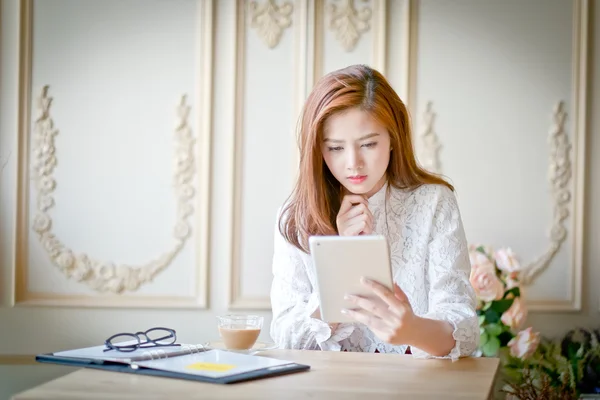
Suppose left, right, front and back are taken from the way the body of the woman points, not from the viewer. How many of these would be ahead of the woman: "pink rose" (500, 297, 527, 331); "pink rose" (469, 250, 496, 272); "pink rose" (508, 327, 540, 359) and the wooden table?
1

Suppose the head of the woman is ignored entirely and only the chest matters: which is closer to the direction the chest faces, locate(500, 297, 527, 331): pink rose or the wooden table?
the wooden table

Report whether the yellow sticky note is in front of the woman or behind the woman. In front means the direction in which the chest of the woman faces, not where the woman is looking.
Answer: in front

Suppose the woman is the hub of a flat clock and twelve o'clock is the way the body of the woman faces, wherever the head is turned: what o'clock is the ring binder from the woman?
The ring binder is roughly at 1 o'clock from the woman.

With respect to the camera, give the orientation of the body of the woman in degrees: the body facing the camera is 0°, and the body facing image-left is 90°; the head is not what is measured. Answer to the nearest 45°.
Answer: approximately 0°

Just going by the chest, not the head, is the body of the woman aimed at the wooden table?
yes

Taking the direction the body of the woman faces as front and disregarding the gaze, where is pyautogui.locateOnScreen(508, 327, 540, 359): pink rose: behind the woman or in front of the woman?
behind
